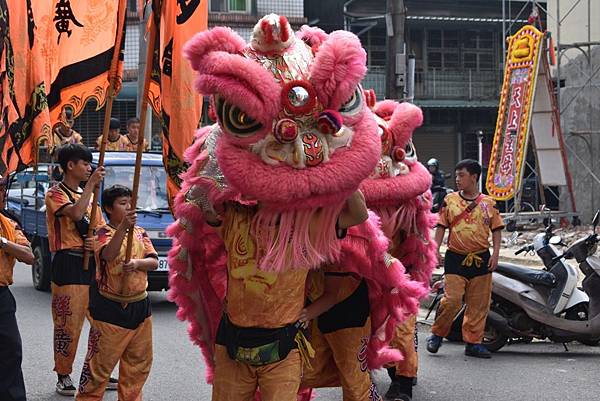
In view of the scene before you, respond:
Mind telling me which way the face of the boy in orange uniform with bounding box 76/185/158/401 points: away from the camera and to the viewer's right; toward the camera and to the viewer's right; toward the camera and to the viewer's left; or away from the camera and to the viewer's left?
toward the camera and to the viewer's right

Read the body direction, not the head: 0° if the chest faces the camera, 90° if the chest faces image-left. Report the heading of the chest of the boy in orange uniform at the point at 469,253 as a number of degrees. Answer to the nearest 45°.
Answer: approximately 0°

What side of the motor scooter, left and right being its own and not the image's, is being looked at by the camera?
right

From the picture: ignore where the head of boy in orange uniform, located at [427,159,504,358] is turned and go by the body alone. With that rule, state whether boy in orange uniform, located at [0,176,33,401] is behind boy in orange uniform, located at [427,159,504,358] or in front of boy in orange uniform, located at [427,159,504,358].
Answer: in front

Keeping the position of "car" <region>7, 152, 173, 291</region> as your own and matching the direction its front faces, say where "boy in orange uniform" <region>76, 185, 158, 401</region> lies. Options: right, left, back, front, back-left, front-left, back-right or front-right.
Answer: front-right

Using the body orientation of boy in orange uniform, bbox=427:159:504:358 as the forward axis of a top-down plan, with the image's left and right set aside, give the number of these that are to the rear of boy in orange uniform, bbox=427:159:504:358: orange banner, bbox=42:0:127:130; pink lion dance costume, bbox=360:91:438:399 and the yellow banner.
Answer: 1

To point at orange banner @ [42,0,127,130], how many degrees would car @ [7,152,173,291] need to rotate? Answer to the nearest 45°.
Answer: approximately 45° to its right

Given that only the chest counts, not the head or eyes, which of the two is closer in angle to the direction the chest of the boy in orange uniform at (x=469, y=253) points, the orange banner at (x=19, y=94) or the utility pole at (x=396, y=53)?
the orange banner

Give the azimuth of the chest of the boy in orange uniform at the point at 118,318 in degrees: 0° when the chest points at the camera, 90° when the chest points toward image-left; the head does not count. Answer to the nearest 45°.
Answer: approximately 315°

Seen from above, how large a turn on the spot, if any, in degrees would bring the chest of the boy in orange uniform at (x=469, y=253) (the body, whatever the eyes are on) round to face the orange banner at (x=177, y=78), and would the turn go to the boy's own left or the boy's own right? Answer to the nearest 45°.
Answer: approximately 45° to the boy's own right
